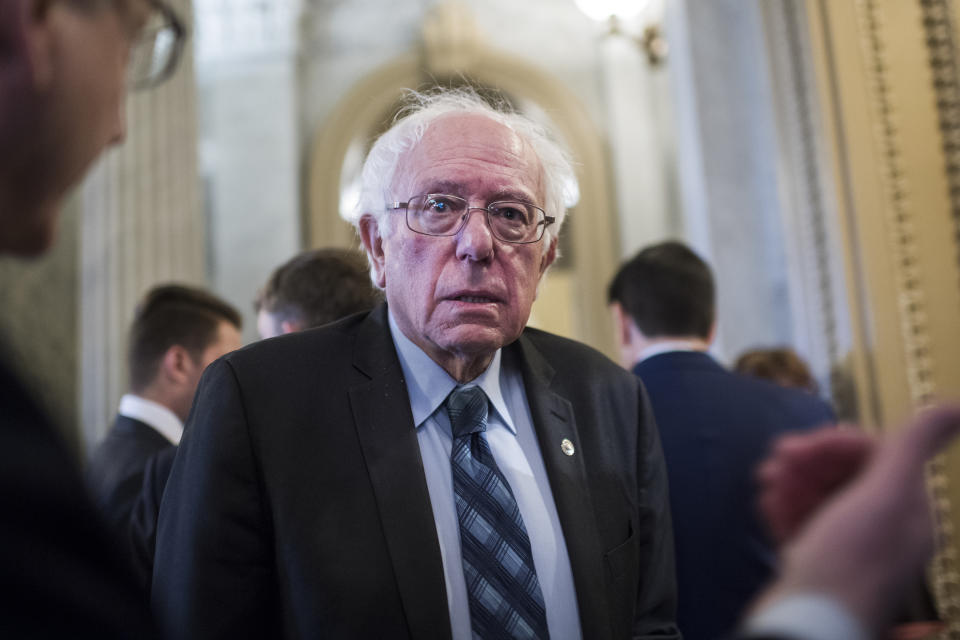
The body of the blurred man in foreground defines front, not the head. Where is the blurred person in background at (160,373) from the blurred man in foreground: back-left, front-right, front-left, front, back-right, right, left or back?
front-left

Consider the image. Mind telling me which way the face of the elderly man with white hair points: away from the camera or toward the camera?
toward the camera

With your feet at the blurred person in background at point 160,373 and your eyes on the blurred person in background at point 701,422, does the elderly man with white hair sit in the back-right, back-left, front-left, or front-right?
front-right

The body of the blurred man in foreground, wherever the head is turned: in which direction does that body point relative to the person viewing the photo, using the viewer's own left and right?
facing away from the viewer and to the right of the viewer

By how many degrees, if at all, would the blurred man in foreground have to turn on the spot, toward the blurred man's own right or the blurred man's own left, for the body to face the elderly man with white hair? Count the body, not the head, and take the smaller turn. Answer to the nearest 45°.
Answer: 0° — they already face them

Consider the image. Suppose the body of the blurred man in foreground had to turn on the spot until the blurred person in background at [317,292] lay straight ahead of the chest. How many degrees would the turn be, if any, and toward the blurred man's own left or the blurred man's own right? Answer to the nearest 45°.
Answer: approximately 45° to the blurred man's own left

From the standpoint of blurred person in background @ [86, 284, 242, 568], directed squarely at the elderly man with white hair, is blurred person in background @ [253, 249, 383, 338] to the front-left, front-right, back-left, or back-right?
front-left

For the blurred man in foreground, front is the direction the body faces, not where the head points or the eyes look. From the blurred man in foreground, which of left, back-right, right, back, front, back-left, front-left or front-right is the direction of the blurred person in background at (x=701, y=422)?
front

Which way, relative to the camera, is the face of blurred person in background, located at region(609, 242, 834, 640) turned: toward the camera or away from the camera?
away from the camera

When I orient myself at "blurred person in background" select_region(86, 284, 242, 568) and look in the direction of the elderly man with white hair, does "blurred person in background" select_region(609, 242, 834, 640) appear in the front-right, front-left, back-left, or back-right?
front-left

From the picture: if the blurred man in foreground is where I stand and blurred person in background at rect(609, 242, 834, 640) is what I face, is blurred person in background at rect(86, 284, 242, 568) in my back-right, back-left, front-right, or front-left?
front-left
